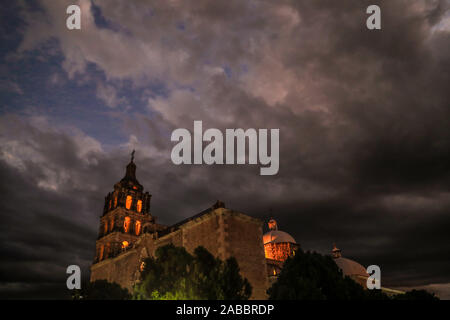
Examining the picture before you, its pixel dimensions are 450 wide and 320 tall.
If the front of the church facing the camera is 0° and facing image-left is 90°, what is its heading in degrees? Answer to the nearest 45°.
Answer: approximately 135°

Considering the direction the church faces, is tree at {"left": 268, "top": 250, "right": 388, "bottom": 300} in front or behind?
behind
